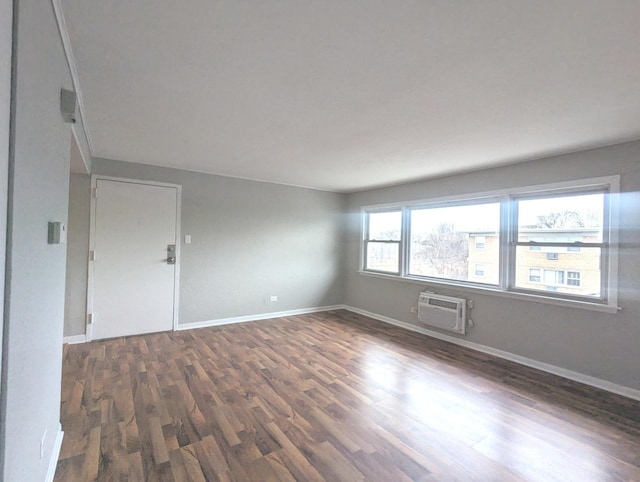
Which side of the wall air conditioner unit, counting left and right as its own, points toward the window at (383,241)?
right

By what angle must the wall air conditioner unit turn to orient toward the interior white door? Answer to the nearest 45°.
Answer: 0° — it already faces it

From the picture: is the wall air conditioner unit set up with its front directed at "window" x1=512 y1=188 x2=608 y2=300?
no

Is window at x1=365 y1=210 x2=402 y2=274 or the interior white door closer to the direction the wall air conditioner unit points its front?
the interior white door

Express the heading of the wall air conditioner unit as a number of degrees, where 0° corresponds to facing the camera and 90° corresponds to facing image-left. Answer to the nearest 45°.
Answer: approximately 45°

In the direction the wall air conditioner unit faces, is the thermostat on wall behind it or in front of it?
in front
